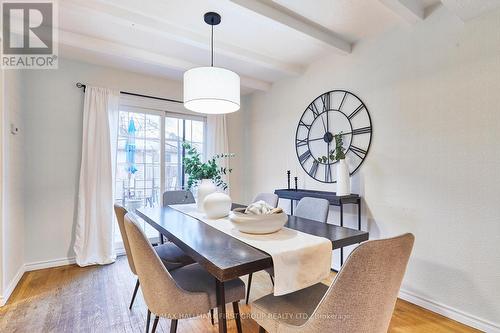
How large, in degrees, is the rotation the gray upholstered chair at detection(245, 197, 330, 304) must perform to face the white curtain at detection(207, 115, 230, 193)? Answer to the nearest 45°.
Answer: approximately 90° to its right

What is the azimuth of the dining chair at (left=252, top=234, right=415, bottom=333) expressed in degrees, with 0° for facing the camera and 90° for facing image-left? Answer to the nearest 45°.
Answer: approximately 135°

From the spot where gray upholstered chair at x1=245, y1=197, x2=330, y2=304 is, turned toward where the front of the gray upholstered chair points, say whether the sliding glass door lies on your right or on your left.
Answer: on your right

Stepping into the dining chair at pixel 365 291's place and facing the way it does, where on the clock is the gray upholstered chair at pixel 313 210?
The gray upholstered chair is roughly at 1 o'clock from the dining chair.

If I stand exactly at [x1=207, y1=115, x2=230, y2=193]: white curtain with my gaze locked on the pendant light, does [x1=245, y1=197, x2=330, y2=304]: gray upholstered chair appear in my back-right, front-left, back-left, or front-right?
front-left

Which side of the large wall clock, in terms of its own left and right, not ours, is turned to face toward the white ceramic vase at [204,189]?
front

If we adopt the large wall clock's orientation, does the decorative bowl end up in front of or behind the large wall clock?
in front

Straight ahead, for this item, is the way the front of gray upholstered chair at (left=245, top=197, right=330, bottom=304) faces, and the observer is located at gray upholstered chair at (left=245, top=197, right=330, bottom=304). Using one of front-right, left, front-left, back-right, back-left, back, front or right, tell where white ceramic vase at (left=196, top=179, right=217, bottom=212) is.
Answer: front-right

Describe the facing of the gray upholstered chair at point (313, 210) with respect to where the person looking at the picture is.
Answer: facing the viewer and to the left of the viewer

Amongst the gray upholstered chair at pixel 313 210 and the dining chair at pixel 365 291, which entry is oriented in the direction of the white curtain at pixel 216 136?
the dining chair

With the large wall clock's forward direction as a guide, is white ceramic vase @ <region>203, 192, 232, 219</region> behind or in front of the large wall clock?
in front

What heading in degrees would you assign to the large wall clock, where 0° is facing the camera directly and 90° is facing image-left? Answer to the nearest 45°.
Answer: approximately 45°

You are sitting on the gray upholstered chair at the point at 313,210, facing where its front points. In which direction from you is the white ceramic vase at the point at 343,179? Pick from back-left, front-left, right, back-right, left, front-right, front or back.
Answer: back

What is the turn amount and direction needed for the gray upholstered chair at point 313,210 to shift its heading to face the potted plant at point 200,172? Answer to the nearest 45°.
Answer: approximately 45° to its right

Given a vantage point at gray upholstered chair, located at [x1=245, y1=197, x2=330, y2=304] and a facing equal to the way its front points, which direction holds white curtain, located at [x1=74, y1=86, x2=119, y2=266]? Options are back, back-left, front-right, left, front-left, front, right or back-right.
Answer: front-right

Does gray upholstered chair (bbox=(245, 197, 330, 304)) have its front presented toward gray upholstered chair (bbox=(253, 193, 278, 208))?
no

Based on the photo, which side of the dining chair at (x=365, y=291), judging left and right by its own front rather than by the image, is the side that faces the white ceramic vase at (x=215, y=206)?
front

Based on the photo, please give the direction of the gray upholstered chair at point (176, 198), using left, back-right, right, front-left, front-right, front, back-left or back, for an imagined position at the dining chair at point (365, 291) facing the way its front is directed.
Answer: front
